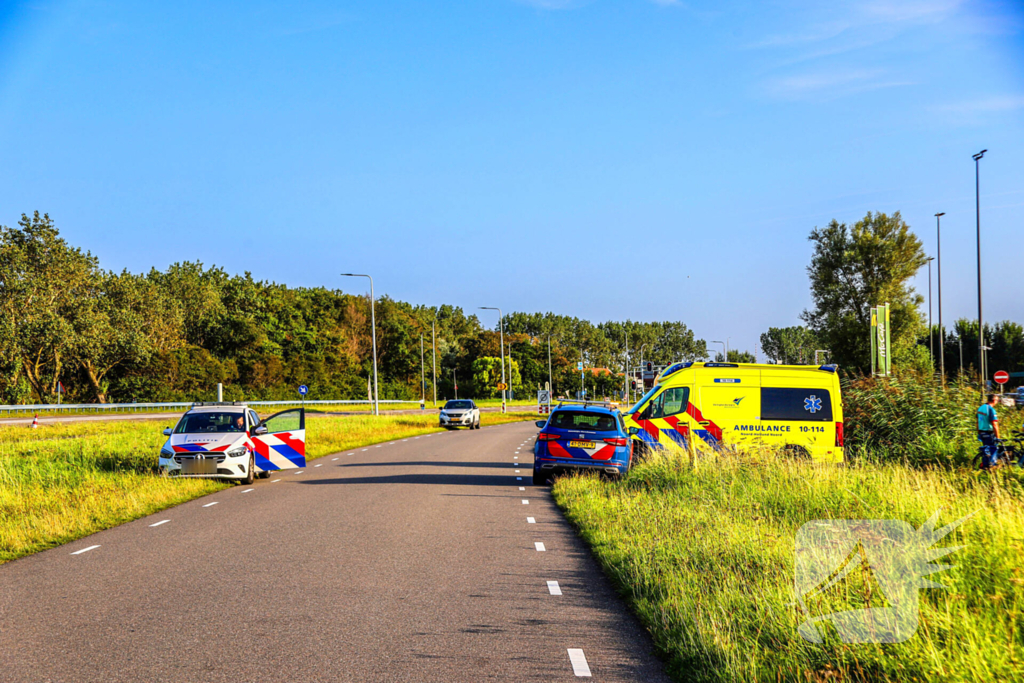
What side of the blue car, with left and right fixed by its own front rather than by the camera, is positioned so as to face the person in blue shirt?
right

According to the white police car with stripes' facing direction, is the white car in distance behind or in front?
behind

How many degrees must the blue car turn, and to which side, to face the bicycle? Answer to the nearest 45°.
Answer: approximately 90° to its right

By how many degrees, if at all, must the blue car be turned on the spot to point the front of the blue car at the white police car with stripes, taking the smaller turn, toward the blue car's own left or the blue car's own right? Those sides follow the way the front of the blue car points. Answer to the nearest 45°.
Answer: approximately 90° to the blue car's own left

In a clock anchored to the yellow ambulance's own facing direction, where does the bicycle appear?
The bicycle is roughly at 5 o'clock from the yellow ambulance.

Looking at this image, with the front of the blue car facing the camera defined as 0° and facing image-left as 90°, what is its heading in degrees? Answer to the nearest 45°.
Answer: approximately 180°

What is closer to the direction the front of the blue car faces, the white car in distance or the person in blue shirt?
the white car in distance

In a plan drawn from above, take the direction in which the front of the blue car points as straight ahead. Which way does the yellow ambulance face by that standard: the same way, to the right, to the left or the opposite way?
to the left

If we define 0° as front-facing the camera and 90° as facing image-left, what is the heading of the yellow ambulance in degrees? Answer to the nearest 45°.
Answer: approximately 90°
